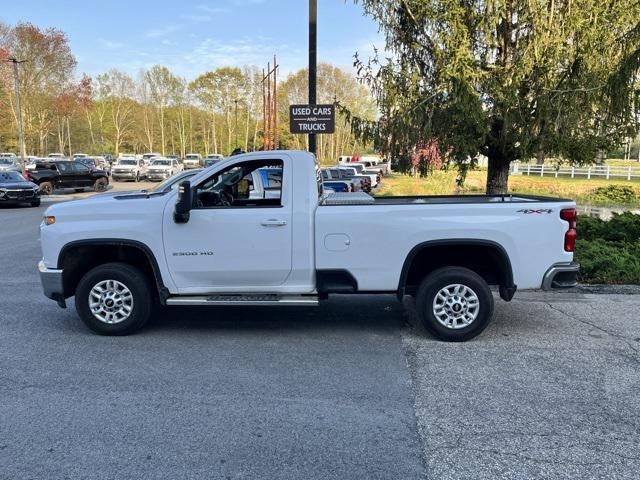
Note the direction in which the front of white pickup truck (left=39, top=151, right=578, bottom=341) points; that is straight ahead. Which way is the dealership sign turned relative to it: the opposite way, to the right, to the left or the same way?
to the left

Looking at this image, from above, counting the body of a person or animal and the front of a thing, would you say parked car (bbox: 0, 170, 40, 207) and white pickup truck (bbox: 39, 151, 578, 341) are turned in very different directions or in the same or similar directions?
very different directions

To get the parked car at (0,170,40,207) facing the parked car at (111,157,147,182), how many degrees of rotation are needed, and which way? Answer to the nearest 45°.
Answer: approximately 135° to its left

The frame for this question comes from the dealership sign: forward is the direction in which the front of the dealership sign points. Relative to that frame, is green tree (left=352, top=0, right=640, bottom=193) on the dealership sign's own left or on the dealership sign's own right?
on the dealership sign's own left

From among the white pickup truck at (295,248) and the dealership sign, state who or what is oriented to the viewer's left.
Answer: the white pickup truck

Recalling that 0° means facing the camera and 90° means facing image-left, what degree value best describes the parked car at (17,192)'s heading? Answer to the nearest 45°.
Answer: approximately 315°

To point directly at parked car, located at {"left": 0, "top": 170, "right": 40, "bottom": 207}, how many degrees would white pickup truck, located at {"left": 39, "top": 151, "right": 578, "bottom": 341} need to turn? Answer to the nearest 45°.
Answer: approximately 45° to its right

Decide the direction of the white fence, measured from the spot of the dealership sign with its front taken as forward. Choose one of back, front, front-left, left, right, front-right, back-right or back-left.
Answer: back-left

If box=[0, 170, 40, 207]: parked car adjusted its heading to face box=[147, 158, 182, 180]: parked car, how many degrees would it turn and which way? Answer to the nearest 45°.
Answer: approximately 90° to its left

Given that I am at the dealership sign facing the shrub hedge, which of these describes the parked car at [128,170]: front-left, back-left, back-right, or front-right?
back-left

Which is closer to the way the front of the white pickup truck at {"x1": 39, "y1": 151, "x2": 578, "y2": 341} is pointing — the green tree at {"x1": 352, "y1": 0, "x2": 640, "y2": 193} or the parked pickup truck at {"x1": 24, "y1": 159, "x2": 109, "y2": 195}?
the parked pickup truck

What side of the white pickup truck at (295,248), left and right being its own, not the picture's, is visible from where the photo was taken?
left

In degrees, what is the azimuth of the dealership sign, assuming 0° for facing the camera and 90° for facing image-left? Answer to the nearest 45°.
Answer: approximately 0°

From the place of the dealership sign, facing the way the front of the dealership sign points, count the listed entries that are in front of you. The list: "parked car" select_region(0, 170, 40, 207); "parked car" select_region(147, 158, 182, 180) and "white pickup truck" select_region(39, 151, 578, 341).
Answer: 1

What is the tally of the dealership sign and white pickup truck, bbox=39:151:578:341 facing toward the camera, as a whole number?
1

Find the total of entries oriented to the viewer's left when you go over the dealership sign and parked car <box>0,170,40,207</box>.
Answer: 0
